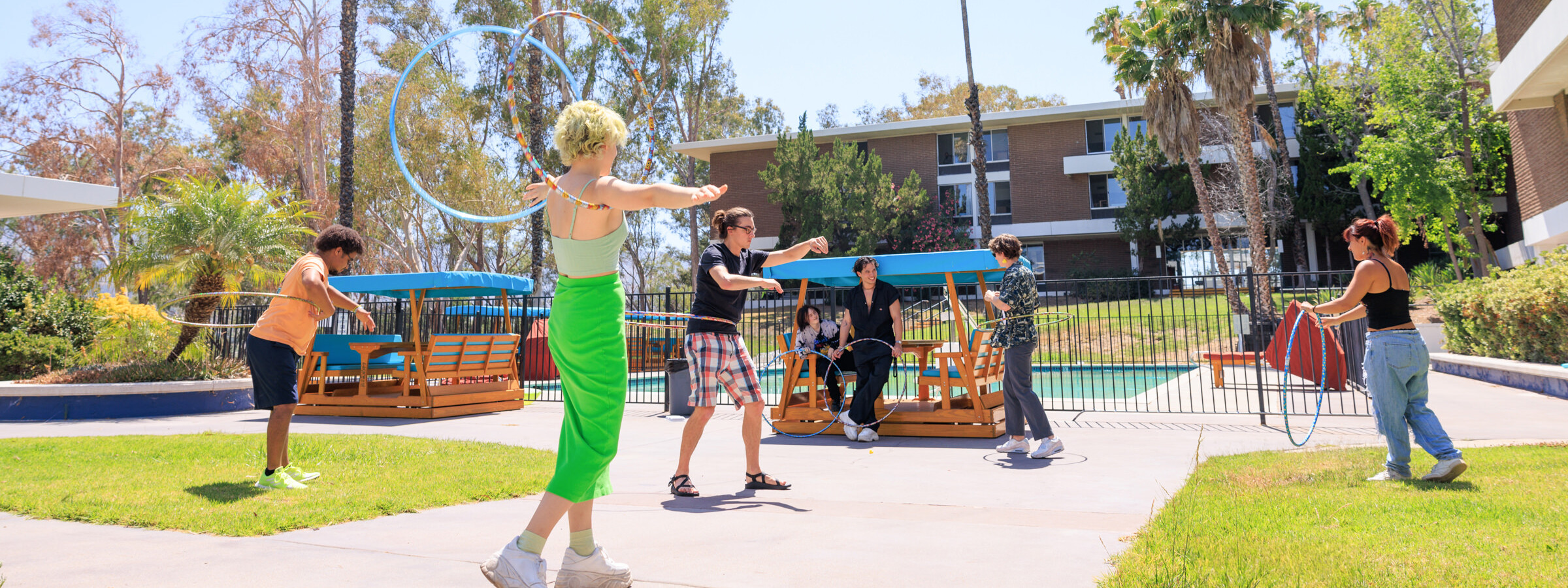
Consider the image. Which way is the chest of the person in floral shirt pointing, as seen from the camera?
to the viewer's left

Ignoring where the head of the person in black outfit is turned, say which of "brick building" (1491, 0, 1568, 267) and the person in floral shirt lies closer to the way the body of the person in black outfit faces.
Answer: the person in floral shirt

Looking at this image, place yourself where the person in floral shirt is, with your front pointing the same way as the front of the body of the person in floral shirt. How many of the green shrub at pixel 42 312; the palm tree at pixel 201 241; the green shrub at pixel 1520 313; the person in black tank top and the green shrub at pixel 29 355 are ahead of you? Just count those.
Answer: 3

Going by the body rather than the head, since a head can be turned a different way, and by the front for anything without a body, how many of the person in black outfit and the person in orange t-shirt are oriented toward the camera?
1

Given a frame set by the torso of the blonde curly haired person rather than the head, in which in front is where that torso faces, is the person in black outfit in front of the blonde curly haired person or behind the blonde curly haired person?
in front

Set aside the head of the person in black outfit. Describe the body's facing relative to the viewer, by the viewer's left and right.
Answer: facing the viewer

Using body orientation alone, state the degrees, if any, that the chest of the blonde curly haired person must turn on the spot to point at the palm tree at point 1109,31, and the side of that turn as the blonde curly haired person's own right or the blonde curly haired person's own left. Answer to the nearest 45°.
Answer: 0° — they already face it

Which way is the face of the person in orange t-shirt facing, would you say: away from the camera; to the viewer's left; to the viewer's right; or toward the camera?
to the viewer's right

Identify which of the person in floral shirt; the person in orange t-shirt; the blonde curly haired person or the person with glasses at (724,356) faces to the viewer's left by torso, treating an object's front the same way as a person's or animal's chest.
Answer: the person in floral shirt

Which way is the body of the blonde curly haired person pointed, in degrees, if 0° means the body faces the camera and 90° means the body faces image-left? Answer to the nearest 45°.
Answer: approximately 225°

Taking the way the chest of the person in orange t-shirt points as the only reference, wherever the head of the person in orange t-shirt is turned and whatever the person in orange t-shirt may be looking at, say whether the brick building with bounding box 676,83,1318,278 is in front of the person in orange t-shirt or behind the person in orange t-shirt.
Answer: in front

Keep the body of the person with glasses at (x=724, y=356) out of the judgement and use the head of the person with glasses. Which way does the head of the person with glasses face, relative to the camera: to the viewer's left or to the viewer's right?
to the viewer's right

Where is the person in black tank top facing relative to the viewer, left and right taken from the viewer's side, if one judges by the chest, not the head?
facing away from the viewer and to the left of the viewer
